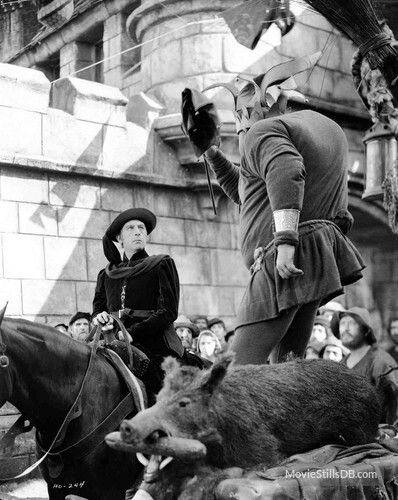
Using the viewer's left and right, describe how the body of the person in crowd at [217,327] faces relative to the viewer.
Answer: facing the viewer and to the left of the viewer

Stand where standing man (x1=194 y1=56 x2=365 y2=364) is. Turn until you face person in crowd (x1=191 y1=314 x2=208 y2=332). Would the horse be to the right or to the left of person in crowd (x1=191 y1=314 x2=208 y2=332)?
left

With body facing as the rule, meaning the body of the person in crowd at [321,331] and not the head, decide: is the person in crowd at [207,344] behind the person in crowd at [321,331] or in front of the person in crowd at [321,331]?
in front

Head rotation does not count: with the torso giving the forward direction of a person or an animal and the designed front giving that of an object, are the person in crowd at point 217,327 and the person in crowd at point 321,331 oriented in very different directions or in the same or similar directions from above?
same or similar directions

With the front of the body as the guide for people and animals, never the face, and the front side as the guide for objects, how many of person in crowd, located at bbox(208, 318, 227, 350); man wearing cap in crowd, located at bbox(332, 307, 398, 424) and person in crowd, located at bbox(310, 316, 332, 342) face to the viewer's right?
0

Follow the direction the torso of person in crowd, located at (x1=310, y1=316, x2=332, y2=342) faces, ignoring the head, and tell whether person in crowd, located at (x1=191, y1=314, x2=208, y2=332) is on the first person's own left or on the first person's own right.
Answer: on the first person's own right

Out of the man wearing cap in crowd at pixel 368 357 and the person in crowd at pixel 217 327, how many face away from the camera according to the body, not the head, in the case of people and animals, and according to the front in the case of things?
0

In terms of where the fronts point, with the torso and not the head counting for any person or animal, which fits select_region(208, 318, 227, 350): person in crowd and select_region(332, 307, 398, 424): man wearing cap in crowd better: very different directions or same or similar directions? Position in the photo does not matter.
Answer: same or similar directions

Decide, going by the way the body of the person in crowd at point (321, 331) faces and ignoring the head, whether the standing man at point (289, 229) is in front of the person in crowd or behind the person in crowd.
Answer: in front

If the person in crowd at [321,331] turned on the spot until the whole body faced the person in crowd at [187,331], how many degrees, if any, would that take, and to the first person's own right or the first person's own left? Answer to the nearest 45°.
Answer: approximately 45° to the first person's own right
